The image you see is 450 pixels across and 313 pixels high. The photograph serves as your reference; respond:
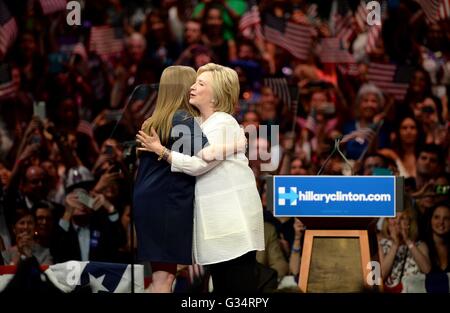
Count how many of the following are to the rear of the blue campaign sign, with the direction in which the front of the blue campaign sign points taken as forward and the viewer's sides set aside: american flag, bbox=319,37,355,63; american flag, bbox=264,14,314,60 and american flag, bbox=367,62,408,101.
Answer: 3

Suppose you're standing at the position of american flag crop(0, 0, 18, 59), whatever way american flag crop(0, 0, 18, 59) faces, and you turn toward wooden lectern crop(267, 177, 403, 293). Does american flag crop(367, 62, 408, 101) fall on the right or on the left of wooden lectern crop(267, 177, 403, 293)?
left

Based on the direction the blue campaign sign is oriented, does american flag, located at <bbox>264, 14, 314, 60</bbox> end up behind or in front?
behind

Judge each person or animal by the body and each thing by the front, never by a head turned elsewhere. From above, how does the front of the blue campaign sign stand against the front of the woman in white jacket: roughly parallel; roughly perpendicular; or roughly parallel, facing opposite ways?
roughly perpendicular

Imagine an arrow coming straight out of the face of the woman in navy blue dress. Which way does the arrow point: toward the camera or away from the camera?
away from the camera

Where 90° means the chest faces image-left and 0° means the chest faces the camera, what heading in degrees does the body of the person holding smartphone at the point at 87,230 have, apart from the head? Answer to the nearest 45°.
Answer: approximately 0°

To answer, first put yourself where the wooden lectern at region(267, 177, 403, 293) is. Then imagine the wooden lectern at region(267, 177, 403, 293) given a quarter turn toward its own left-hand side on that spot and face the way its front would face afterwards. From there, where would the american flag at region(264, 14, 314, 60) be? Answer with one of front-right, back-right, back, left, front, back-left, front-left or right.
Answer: left

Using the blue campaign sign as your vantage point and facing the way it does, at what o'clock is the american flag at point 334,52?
The american flag is roughly at 6 o'clock from the blue campaign sign.

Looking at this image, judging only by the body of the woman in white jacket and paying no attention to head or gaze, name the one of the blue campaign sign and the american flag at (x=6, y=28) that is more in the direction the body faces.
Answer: the american flag

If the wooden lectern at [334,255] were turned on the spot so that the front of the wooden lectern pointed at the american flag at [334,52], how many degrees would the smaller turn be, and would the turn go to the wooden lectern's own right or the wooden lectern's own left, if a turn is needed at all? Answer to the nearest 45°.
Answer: approximately 180°

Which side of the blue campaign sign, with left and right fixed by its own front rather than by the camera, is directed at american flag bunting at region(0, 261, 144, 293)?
right
